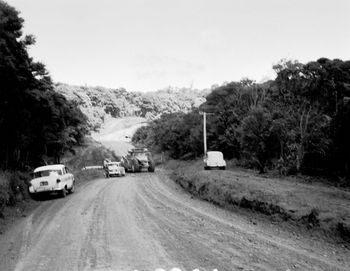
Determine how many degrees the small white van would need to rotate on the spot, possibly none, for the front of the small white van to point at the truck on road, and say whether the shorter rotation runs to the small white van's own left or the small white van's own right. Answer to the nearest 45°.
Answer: approximately 45° to the small white van's own left

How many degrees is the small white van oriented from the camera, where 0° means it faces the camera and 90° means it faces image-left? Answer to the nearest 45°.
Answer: approximately 180°

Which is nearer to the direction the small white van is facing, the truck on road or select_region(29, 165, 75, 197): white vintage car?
the truck on road

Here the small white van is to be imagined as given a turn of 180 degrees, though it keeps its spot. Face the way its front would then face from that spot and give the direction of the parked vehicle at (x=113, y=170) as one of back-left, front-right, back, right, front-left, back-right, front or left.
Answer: right

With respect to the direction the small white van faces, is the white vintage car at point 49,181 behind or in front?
behind
